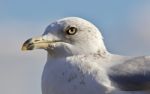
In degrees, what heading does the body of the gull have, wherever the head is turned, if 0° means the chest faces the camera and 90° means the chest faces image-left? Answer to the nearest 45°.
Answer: approximately 90°
